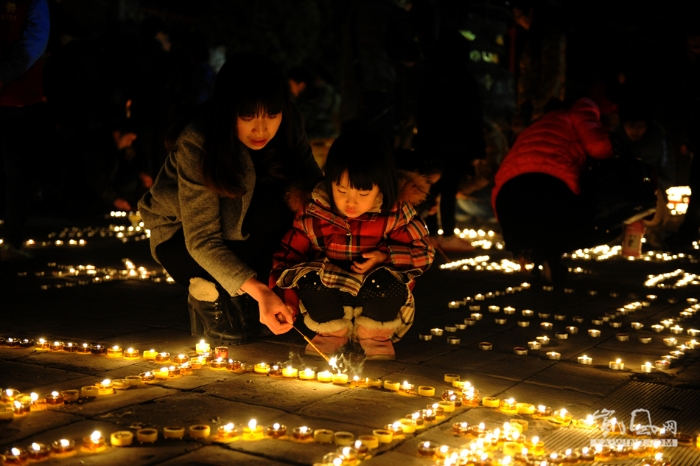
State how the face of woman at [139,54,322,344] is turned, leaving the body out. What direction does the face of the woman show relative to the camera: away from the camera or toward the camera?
toward the camera

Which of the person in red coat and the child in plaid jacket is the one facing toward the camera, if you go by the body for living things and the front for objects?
the child in plaid jacket

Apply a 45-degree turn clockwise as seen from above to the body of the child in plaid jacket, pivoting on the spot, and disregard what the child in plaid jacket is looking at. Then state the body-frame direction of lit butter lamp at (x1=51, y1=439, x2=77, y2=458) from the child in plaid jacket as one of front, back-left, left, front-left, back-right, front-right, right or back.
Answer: front

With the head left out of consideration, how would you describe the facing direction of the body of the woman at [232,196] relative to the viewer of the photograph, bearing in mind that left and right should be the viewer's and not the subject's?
facing the viewer and to the right of the viewer

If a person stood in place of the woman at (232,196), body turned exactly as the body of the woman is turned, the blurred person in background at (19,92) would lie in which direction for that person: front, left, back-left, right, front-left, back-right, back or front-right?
back

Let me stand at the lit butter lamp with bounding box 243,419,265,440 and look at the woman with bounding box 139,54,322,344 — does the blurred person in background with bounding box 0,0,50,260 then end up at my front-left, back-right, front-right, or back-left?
front-left

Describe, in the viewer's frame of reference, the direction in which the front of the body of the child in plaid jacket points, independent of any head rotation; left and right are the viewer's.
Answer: facing the viewer

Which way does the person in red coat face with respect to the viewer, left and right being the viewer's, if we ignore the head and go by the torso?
facing away from the viewer and to the right of the viewer

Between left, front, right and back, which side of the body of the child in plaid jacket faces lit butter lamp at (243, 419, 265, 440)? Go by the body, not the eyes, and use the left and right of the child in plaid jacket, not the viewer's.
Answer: front

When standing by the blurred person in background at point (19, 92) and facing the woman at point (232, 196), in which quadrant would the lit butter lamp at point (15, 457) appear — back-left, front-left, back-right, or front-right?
front-right

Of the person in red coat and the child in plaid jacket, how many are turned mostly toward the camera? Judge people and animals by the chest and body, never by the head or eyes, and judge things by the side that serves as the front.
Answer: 1

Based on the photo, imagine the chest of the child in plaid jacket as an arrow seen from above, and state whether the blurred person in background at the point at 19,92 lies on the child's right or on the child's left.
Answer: on the child's right

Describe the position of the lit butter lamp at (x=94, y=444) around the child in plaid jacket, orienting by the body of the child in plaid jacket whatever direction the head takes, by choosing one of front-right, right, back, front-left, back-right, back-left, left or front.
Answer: front-right
